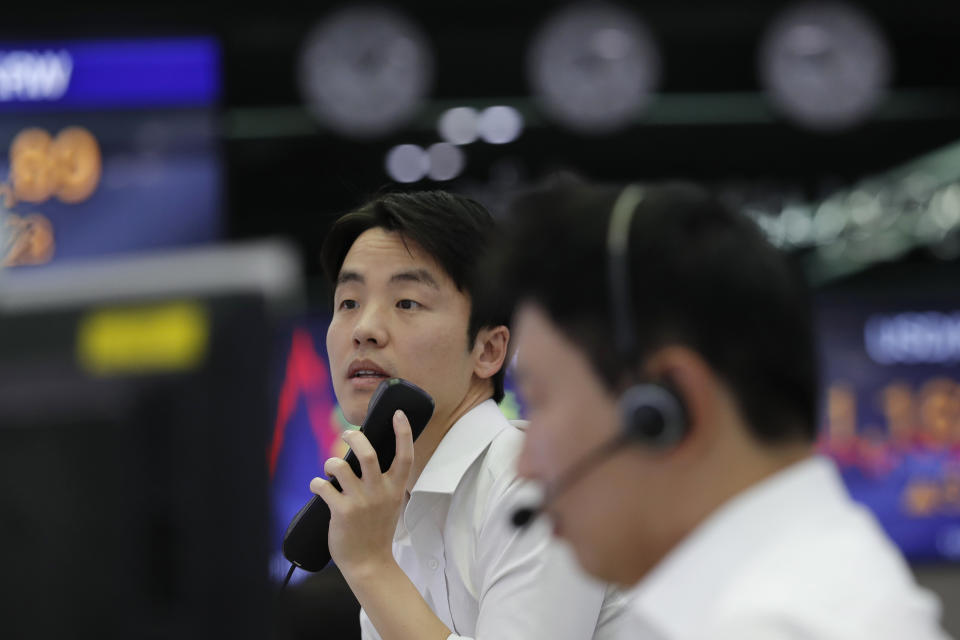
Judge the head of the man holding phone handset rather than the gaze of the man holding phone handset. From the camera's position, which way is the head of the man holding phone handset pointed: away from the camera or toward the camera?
toward the camera

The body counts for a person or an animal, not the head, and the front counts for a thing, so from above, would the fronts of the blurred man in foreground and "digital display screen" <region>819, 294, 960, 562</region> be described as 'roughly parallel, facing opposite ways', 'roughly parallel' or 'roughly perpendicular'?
roughly perpendicular

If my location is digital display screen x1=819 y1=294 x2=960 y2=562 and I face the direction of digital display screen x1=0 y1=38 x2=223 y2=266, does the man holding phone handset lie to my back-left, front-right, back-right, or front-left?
front-left

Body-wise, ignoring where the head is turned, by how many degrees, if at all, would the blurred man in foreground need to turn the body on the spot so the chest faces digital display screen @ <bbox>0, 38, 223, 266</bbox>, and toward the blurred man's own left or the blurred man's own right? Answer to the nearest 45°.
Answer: approximately 45° to the blurred man's own right

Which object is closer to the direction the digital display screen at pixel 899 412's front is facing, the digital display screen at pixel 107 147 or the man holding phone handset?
the man holding phone handset

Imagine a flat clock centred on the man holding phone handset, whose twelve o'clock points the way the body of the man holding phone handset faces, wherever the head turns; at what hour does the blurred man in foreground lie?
The blurred man in foreground is roughly at 10 o'clock from the man holding phone handset.

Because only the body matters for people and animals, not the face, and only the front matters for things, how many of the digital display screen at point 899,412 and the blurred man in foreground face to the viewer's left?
1

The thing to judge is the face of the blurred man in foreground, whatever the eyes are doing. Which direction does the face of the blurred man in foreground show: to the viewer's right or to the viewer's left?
to the viewer's left

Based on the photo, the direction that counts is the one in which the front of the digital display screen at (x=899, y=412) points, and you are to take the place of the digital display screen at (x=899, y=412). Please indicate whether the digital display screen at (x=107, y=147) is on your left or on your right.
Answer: on your right

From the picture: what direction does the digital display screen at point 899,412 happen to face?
toward the camera

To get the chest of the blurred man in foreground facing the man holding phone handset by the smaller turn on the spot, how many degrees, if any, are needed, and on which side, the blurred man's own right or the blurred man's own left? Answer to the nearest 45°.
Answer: approximately 45° to the blurred man's own right

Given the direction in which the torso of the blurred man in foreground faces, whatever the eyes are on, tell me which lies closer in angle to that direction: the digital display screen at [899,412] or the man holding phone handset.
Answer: the man holding phone handset

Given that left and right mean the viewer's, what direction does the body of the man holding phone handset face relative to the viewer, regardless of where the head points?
facing the viewer and to the left of the viewer

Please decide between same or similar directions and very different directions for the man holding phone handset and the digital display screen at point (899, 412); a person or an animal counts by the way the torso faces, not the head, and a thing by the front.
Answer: same or similar directions

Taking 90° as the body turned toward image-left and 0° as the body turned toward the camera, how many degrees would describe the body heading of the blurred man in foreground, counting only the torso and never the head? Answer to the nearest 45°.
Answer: approximately 90°

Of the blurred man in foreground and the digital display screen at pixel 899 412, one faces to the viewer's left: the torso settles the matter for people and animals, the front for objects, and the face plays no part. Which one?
the blurred man in foreground

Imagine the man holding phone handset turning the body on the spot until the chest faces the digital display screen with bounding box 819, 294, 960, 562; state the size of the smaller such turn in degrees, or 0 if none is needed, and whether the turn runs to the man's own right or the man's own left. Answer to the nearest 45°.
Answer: approximately 180°
